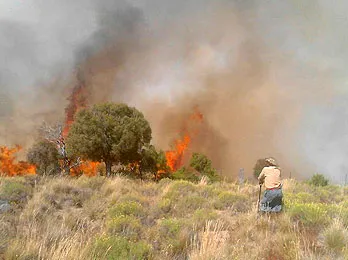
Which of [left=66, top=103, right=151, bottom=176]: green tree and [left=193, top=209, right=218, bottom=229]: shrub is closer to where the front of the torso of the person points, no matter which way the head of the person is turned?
the green tree

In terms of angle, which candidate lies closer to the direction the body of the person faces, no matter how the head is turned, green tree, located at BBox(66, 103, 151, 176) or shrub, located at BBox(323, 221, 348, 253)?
the green tree

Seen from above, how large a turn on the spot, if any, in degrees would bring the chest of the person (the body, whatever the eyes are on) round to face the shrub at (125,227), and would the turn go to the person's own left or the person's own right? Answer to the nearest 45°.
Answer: approximately 90° to the person's own left

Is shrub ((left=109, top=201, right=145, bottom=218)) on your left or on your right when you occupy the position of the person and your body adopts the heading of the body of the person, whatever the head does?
on your left

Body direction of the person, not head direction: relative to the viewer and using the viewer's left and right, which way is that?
facing away from the viewer and to the left of the viewer
